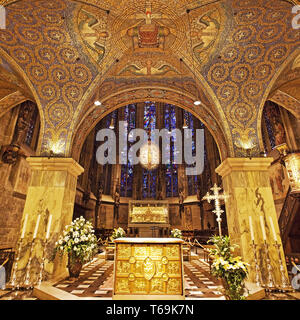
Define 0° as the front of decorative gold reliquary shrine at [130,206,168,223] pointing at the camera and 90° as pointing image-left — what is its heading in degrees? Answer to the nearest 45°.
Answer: approximately 0°

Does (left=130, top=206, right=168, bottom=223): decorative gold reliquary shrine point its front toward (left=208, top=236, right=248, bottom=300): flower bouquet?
yes

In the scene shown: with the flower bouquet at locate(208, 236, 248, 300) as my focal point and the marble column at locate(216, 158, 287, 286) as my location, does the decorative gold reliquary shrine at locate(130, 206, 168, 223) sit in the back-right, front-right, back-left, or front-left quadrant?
back-right

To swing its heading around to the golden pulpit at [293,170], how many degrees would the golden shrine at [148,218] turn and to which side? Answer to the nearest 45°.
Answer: approximately 45° to its left
